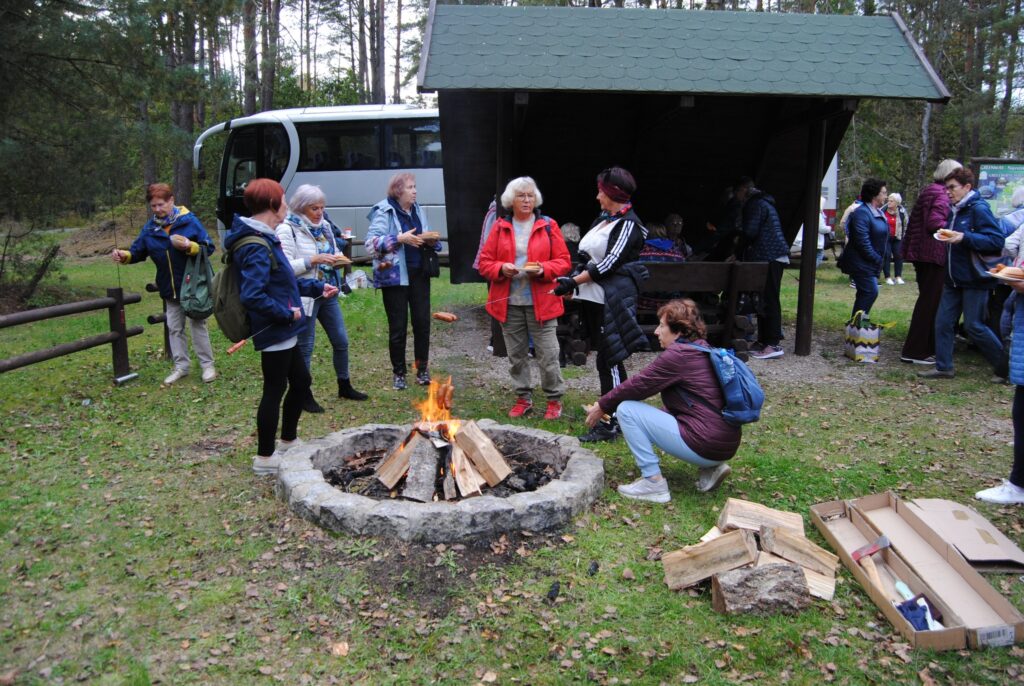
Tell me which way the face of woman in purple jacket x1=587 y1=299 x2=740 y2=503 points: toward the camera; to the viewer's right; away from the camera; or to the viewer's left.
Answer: to the viewer's left

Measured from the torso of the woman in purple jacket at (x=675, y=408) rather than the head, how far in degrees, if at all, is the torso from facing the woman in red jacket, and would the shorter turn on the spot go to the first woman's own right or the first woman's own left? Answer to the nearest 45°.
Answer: approximately 45° to the first woman's own right

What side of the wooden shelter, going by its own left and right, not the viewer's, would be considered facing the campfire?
front

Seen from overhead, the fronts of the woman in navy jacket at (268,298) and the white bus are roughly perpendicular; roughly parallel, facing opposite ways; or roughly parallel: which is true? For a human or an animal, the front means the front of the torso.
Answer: roughly parallel, facing opposite ways

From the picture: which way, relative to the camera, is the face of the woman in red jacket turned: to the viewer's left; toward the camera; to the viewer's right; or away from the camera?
toward the camera

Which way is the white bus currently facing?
to the viewer's left

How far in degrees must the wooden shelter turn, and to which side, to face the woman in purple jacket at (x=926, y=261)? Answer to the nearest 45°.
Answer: approximately 90° to its left

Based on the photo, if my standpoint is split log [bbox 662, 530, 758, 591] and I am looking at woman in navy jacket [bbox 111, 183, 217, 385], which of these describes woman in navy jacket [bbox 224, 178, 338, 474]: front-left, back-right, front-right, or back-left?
front-left

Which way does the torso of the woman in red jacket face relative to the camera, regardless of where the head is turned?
toward the camera

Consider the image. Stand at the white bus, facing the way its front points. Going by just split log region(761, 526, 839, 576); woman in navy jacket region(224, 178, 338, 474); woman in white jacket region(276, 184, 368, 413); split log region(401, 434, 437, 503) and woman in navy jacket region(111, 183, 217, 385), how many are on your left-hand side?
5

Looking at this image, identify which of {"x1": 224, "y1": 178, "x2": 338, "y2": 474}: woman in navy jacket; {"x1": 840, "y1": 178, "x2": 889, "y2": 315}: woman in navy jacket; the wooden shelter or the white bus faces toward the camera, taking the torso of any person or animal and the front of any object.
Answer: the wooden shelter

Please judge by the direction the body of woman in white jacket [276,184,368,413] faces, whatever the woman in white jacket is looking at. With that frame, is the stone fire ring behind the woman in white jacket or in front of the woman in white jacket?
in front

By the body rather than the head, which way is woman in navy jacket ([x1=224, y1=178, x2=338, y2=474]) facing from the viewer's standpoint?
to the viewer's right

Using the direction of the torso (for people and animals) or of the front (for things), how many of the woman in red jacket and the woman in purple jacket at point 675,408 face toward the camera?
1

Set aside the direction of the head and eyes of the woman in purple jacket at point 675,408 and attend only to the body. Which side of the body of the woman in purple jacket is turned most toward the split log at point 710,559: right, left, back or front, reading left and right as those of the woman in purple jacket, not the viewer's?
left

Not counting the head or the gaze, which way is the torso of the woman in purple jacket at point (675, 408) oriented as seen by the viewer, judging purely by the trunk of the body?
to the viewer's left
